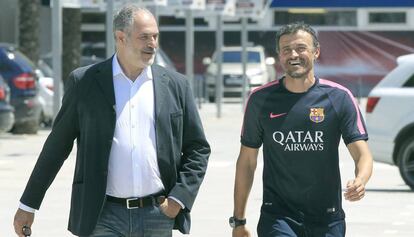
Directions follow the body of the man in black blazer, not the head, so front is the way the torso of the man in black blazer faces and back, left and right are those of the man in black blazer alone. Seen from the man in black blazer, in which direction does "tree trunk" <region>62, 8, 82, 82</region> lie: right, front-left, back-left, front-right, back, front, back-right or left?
back

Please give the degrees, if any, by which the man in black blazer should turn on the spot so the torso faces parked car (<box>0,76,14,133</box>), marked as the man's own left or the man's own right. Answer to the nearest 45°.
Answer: approximately 180°

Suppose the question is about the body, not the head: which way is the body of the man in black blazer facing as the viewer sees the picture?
toward the camera

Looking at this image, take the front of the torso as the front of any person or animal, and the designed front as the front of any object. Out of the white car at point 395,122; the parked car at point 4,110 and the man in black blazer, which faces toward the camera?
the man in black blazer

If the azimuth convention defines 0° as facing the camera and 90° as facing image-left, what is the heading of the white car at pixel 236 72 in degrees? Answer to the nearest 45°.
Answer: approximately 0°

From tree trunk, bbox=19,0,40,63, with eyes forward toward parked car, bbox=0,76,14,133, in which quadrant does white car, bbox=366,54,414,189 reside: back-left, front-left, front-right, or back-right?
front-left

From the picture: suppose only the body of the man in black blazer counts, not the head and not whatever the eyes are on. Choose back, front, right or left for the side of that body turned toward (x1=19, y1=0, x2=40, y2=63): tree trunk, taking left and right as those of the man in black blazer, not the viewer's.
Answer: back

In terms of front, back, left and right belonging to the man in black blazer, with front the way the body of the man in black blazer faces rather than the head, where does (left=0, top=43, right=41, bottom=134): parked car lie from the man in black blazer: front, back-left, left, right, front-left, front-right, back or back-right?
back

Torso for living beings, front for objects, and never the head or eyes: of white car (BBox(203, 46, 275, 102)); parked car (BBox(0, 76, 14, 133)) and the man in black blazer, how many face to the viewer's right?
0

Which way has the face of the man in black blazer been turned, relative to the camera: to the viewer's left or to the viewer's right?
to the viewer's right

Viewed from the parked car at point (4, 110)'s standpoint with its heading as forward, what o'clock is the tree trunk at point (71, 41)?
The tree trunk is roughly at 2 o'clock from the parked car.

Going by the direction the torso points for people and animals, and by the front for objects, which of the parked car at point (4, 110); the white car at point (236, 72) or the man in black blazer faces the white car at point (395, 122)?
the white car at point (236, 72)

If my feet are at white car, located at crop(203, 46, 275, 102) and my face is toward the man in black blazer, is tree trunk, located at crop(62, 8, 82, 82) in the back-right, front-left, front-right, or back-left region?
front-right
